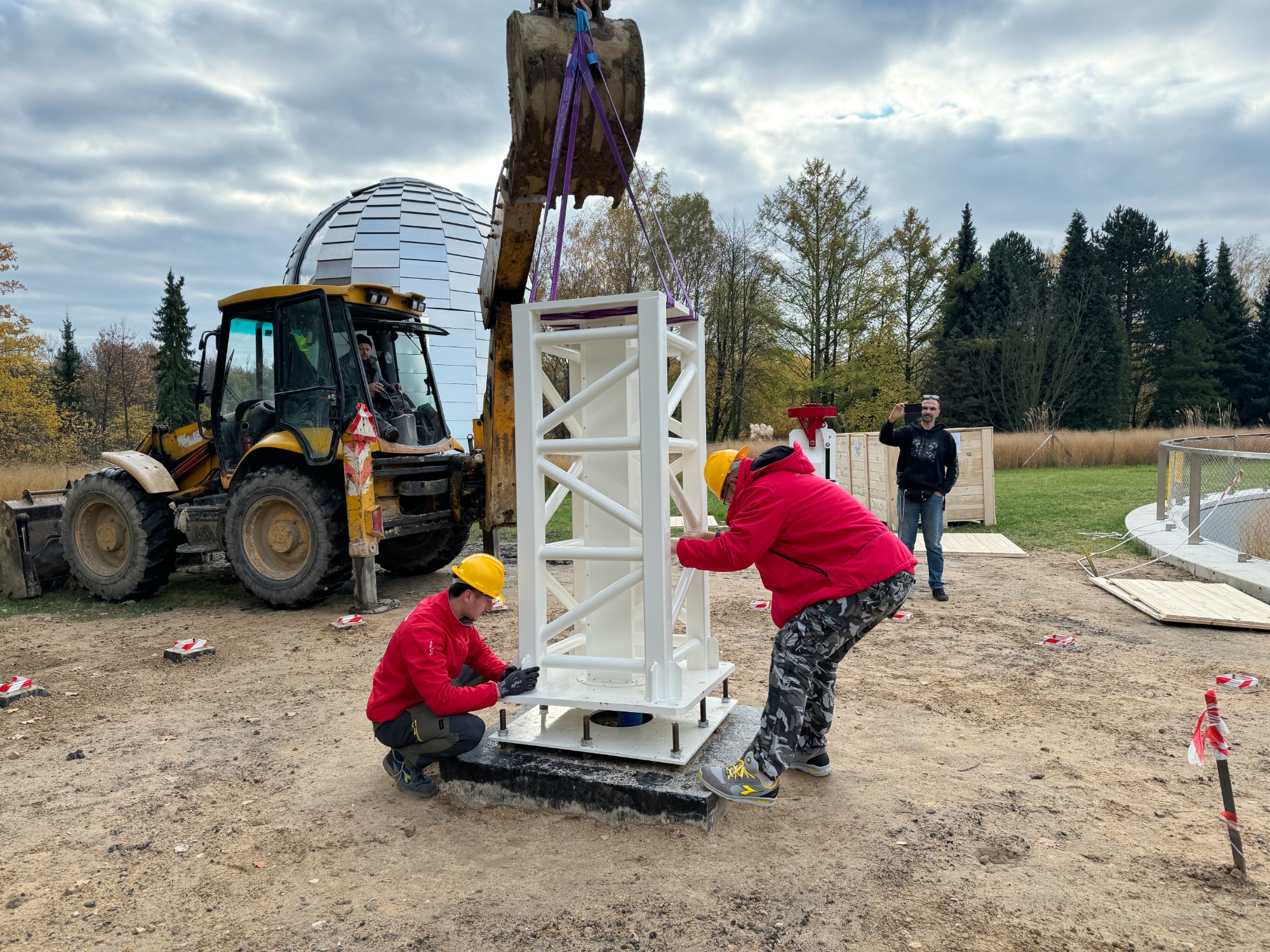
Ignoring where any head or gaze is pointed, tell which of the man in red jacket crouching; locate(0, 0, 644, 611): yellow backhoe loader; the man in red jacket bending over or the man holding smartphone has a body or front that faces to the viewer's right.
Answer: the man in red jacket crouching

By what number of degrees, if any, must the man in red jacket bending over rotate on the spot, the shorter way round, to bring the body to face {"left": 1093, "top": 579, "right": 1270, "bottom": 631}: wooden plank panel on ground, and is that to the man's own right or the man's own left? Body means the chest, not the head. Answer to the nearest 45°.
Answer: approximately 135° to the man's own right

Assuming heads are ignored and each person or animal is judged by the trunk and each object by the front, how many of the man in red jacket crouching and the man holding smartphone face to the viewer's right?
1

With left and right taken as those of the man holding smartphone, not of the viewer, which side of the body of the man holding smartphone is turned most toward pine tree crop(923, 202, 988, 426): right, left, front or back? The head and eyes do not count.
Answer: back

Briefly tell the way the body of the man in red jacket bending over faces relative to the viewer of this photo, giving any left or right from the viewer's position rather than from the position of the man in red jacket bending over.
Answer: facing to the left of the viewer

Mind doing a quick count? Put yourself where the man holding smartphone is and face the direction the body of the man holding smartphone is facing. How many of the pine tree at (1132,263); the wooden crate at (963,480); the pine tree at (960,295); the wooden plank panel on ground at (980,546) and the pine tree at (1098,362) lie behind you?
5

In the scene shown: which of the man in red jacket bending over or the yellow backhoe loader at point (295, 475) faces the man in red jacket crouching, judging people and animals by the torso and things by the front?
the man in red jacket bending over

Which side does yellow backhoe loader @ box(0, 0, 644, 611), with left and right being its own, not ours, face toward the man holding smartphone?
back

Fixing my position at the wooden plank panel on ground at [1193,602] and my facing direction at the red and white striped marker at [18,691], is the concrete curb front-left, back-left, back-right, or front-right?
back-right

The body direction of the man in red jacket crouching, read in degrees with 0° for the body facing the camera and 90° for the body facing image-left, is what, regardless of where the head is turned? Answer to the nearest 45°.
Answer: approximately 270°

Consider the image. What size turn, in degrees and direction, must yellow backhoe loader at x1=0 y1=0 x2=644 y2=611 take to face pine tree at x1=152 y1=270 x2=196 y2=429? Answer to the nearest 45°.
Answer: approximately 45° to its right

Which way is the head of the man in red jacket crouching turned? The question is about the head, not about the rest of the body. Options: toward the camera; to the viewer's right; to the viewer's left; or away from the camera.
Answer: to the viewer's right

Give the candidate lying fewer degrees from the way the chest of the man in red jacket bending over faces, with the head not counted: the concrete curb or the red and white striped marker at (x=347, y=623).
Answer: the red and white striped marker

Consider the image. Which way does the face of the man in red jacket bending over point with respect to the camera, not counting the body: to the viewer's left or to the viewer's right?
to the viewer's left

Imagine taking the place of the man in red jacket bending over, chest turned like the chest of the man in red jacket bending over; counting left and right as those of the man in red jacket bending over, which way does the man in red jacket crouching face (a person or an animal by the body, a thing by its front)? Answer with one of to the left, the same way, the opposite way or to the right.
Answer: the opposite way
